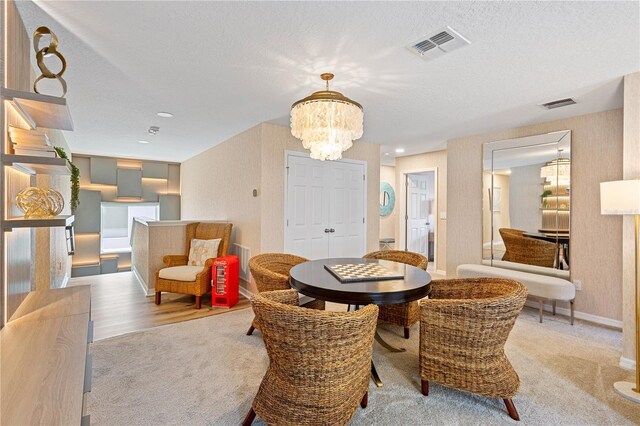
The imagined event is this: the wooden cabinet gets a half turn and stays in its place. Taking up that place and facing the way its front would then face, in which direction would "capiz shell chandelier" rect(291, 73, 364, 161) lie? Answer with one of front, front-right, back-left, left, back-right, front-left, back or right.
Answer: back

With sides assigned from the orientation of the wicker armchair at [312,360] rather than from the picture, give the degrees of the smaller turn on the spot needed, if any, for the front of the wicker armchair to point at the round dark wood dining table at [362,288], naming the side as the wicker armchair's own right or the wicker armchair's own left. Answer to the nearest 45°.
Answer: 0° — it already faces it

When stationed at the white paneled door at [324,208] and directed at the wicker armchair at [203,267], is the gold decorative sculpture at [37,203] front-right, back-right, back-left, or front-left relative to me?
front-left

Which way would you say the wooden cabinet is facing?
to the viewer's right

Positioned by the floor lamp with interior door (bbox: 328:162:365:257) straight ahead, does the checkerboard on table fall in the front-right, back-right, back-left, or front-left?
front-left

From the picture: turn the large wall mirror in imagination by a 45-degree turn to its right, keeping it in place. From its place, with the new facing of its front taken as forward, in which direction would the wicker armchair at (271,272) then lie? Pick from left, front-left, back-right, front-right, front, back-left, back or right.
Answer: front-left

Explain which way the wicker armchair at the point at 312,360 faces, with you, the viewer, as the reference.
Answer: facing away from the viewer and to the right of the viewer

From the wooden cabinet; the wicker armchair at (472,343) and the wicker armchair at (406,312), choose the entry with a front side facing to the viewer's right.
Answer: the wooden cabinet

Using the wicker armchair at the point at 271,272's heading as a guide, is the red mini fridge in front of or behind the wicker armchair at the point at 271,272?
behind

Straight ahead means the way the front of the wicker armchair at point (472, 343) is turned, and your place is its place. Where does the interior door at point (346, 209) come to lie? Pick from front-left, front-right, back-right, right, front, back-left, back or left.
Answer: front

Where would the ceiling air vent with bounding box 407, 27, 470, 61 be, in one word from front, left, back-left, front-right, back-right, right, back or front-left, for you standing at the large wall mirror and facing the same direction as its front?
front-left

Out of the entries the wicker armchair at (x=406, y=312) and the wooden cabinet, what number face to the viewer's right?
1

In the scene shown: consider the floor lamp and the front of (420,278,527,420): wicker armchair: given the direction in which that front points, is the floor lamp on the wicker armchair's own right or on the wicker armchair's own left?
on the wicker armchair's own right

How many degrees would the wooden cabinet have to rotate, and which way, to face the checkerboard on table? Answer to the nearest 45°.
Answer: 0° — it already faces it

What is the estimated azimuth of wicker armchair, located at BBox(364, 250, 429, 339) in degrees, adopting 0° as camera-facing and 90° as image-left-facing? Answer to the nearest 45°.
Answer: approximately 45°

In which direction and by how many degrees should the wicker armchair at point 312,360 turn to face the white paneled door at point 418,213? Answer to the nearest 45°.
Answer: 0° — it already faces it

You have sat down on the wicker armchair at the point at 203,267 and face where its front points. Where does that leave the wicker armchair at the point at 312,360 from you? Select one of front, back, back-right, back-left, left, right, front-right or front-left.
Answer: front-left
